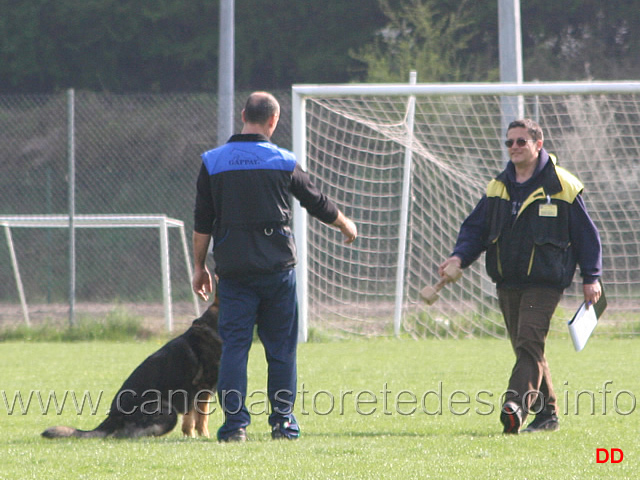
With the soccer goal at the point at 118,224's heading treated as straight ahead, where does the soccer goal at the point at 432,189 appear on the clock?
the soccer goal at the point at 432,189 is roughly at 10 o'clock from the soccer goal at the point at 118,224.

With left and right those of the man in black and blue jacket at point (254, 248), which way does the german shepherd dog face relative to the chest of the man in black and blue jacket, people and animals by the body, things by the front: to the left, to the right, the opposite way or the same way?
to the right

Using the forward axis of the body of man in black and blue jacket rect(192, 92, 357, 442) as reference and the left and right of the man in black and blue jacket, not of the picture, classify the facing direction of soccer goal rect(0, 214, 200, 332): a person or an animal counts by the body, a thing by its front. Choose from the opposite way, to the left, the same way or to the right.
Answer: the opposite way

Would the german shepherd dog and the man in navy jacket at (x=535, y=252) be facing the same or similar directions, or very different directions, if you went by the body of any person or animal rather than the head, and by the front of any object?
very different directions

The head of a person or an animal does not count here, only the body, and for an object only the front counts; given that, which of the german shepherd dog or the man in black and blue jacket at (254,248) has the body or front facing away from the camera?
the man in black and blue jacket

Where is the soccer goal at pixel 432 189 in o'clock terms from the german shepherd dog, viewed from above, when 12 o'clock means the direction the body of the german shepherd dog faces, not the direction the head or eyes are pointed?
The soccer goal is roughly at 10 o'clock from the german shepherd dog.

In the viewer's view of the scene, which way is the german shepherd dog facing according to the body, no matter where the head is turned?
to the viewer's right

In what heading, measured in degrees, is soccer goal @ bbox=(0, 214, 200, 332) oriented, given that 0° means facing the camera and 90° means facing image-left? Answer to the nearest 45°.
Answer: approximately 0°

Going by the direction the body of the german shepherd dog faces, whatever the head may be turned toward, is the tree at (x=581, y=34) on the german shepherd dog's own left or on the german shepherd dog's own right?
on the german shepherd dog's own left

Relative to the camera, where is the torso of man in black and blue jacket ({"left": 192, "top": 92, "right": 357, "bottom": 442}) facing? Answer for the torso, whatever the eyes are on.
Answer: away from the camera
